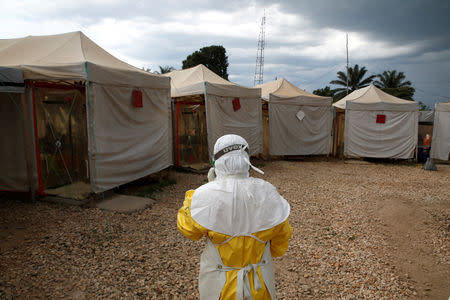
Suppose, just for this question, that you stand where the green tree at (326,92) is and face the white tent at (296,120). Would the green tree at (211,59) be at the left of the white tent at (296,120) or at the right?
right

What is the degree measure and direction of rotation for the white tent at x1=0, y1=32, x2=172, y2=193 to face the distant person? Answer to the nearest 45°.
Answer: approximately 135° to its left

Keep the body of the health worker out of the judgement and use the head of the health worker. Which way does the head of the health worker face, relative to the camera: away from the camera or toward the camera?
away from the camera
